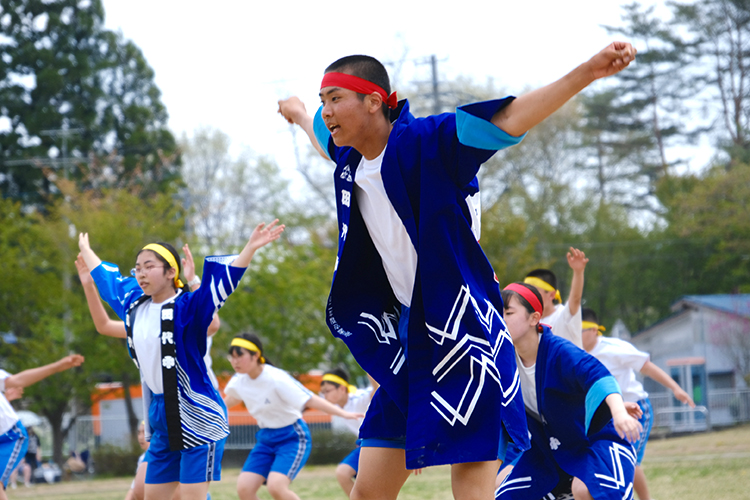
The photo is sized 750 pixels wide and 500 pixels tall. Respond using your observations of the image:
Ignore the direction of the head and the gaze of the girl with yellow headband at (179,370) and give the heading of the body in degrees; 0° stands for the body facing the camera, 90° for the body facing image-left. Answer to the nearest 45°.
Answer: approximately 45°

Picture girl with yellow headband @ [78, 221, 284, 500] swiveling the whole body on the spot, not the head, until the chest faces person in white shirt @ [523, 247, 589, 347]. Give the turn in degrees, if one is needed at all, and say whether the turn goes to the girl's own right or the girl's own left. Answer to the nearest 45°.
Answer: approximately 135° to the girl's own left

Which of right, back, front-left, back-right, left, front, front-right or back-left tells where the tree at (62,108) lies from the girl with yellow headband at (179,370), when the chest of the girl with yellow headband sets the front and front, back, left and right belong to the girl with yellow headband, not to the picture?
back-right

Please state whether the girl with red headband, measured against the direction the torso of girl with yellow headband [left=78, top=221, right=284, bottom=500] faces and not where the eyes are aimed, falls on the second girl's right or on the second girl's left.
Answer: on the second girl's left

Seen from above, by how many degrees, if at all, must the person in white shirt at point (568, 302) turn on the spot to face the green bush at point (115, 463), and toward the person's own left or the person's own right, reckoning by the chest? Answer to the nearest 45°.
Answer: approximately 90° to the person's own right

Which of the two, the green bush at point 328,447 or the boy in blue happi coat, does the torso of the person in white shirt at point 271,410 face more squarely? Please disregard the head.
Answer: the boy in blue happi coat

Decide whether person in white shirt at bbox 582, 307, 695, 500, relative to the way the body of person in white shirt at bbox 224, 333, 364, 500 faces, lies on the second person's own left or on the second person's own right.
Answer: on the second person's own left

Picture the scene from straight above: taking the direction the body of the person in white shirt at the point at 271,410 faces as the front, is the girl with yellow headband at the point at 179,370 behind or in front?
in front

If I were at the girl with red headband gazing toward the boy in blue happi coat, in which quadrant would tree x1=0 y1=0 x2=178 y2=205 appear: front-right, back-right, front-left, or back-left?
back-right

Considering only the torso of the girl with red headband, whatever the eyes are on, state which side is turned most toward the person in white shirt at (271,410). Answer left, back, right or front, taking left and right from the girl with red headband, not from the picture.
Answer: right
